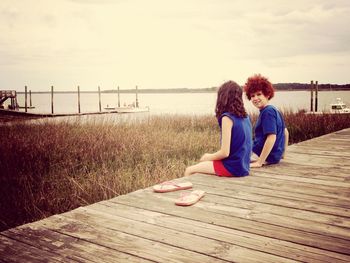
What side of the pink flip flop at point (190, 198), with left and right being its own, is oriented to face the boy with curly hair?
back

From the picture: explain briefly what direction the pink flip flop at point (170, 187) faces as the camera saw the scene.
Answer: facing to the left of the viewer

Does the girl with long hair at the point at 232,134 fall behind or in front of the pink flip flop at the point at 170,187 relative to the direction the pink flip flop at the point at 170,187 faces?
behind

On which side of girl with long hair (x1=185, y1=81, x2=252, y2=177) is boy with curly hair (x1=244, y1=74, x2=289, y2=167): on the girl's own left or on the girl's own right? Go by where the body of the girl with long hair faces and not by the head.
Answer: on the girl's own right

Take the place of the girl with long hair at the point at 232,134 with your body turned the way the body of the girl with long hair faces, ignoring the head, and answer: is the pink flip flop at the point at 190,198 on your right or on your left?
on your left

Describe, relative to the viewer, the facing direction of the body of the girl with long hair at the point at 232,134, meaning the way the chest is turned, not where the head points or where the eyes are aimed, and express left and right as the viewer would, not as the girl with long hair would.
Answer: facing away from the viewer and to the left of the viewer
